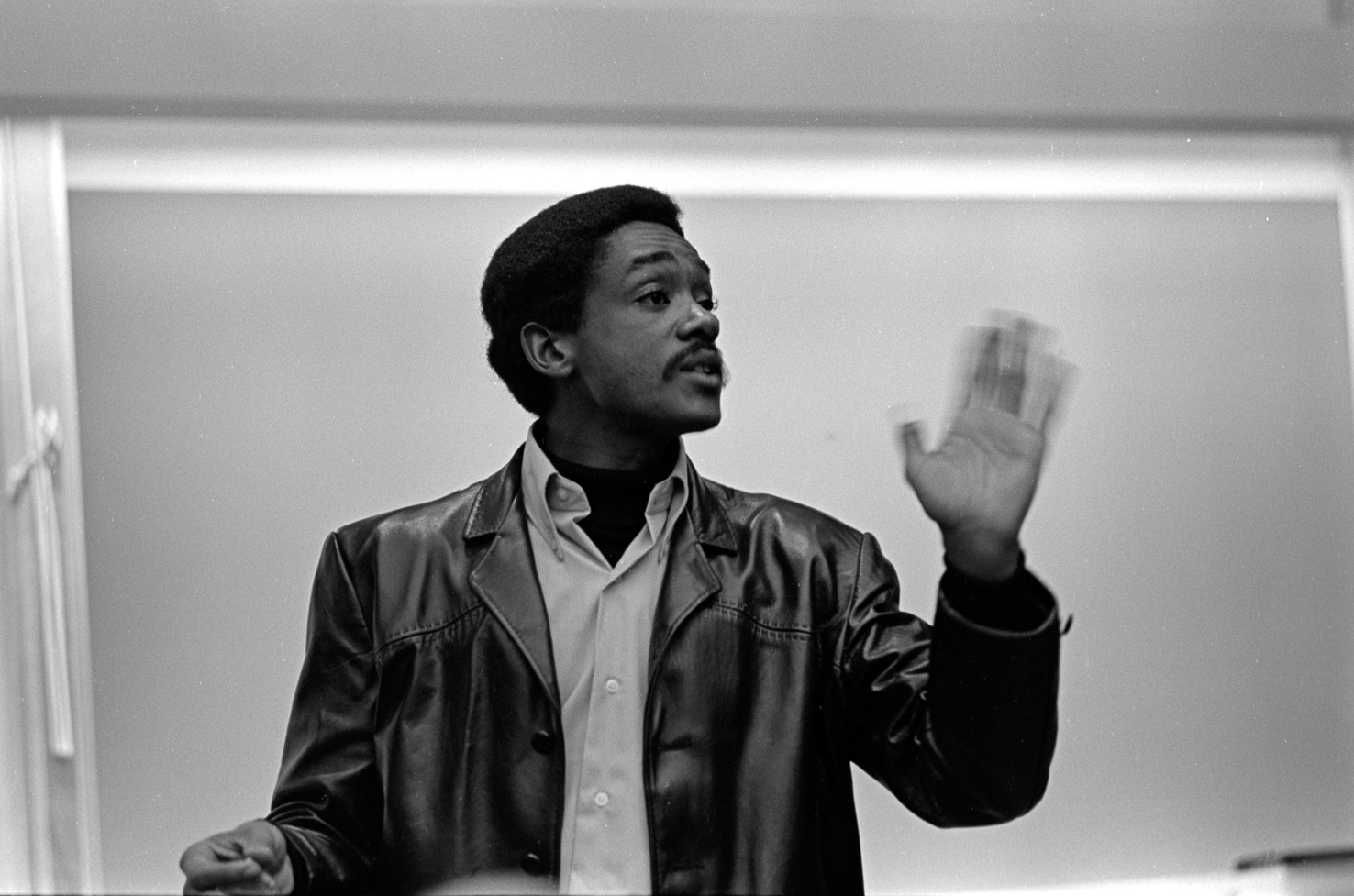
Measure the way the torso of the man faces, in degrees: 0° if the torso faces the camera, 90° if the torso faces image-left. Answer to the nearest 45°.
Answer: approximately 0°
